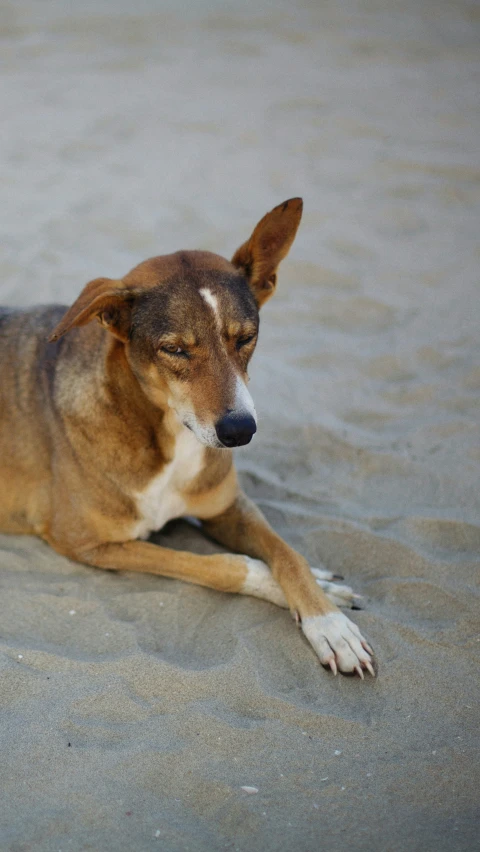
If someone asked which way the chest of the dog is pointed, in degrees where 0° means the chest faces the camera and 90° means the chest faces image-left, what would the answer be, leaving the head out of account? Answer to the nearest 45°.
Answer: approximately 315°
